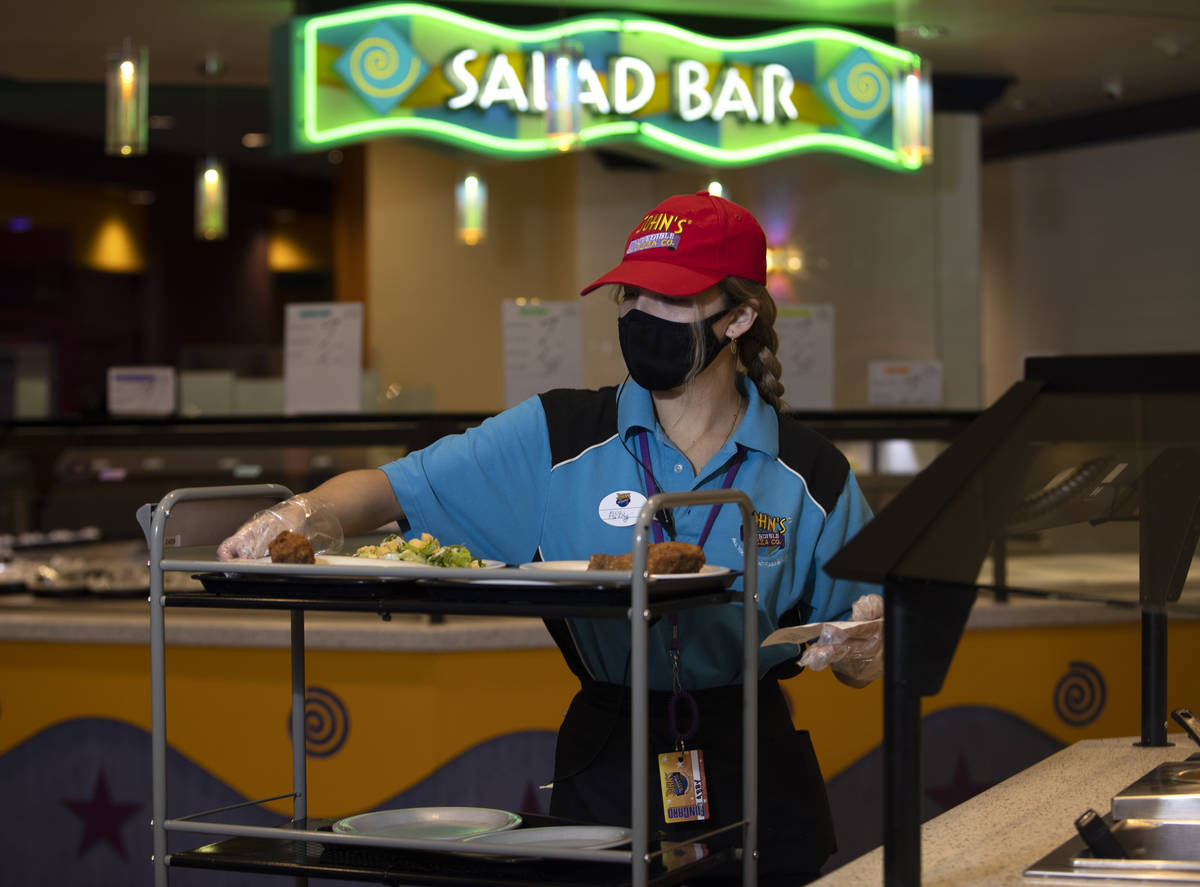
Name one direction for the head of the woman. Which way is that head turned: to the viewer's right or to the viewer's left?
to the viewer's left

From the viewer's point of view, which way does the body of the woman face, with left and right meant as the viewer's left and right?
facing the viewer

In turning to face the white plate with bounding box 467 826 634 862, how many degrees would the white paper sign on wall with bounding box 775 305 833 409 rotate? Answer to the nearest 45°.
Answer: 0° — it already faces it

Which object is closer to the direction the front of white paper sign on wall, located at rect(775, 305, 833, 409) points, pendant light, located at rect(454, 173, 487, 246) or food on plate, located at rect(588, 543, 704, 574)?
the food on plate

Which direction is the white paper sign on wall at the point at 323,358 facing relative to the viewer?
toward the camera

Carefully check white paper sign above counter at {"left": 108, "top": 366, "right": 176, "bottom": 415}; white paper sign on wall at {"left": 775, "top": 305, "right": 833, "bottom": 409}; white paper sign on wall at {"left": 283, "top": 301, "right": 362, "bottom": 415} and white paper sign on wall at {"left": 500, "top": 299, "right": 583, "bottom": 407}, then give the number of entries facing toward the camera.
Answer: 4

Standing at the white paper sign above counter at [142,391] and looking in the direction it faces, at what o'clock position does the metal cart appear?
The metal cart is roughly at 12 o'clock from the white paper sign above counter.

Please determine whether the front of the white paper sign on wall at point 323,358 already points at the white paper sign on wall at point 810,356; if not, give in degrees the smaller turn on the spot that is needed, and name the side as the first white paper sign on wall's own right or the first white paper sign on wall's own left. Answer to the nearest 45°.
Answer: approximately 90° to the first white paper sign on wall's own left

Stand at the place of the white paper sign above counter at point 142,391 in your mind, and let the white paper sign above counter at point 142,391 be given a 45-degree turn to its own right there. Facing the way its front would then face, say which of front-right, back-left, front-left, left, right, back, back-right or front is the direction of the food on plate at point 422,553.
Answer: front-left

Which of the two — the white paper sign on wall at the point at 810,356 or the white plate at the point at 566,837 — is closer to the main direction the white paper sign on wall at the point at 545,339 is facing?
the white plate

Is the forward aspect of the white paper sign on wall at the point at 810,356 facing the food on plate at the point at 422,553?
yes

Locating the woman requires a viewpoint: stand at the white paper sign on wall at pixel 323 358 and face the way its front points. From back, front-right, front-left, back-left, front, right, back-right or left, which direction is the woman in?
front

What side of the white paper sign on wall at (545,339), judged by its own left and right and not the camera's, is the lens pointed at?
front
